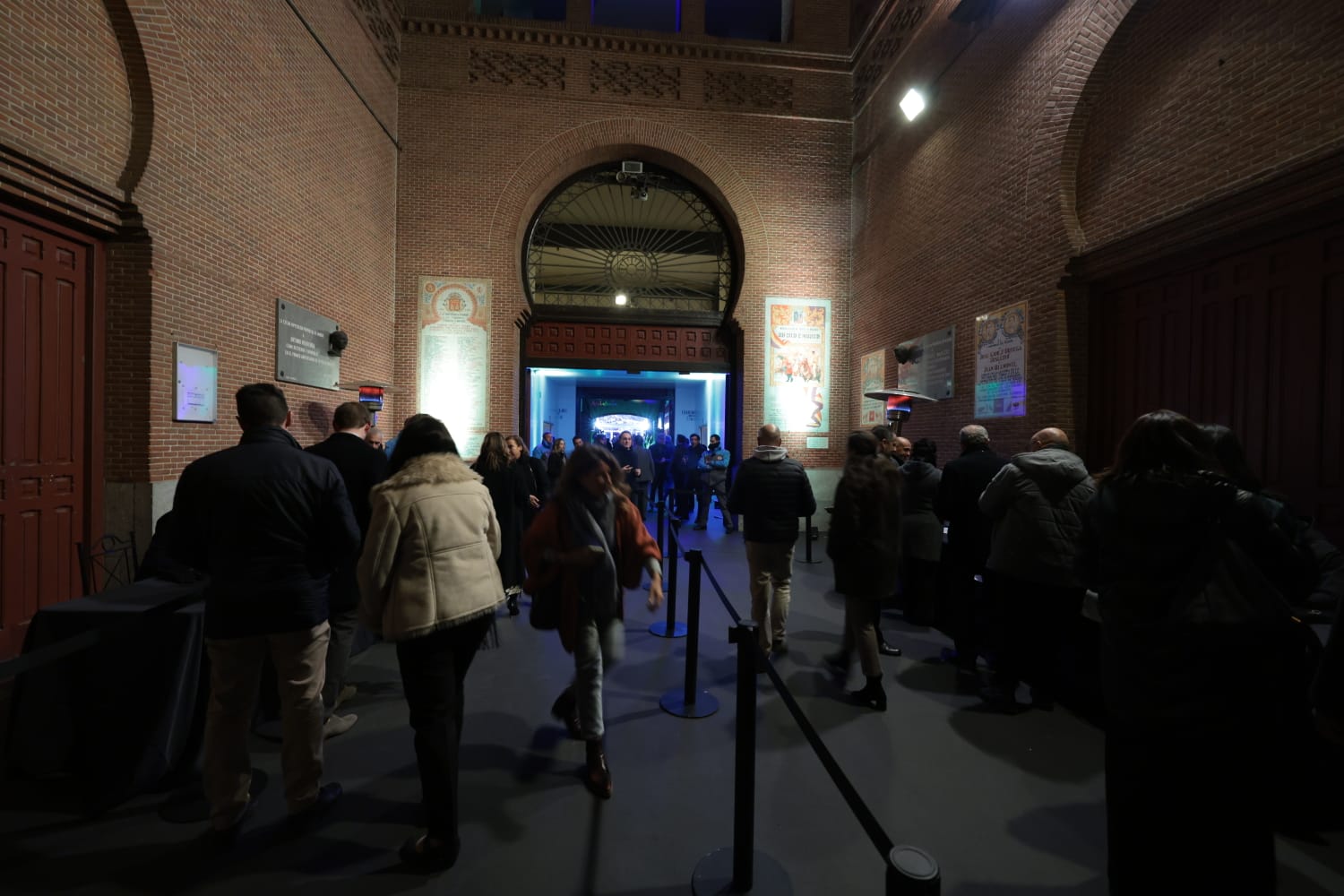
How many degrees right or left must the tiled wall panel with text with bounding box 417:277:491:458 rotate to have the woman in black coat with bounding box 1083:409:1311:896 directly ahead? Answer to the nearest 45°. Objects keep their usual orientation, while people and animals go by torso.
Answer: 0° — it already faces them

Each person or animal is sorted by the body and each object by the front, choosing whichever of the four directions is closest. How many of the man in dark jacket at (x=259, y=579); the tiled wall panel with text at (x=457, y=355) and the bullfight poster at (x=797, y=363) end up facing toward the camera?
2

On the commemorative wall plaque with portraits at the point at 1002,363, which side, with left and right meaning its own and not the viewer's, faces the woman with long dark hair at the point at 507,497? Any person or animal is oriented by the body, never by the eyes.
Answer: front

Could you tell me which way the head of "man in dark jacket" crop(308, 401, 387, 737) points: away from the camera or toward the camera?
away from the camera

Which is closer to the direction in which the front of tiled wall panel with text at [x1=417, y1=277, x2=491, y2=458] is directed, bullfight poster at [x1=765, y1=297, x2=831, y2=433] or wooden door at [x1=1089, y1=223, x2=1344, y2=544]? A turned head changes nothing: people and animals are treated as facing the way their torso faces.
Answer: the wooden door

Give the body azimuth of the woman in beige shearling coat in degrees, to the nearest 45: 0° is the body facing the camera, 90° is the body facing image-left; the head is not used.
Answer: approximately 135°

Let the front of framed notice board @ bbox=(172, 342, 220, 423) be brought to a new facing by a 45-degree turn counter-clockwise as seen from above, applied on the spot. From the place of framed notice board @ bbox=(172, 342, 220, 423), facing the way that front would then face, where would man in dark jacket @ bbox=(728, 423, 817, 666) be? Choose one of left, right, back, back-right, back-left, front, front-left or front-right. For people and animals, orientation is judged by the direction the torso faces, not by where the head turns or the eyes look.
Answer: front-right

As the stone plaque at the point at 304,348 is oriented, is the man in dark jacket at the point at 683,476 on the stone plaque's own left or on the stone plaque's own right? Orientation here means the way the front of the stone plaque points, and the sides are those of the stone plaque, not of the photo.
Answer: on the stone plaque's own left

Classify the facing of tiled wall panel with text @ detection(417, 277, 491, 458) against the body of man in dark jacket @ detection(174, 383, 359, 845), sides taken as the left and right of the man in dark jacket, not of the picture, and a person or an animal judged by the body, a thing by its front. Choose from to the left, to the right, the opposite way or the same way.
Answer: the opposite way

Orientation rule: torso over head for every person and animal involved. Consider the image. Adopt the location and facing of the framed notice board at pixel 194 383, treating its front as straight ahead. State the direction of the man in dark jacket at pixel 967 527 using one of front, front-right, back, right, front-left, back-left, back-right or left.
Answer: front

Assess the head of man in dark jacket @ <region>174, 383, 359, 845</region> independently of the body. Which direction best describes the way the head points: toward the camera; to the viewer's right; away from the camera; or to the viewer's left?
away from the camera

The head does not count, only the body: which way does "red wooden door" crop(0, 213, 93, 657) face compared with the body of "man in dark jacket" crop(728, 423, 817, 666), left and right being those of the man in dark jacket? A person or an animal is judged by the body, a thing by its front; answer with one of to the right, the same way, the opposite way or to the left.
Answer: to the right

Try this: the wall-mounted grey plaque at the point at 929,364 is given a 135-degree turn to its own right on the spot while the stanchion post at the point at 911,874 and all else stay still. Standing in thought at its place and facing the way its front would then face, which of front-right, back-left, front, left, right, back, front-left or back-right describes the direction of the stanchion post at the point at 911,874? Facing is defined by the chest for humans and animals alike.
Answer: back

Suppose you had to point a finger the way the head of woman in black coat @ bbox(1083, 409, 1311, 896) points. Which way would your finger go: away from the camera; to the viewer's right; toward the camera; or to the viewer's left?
away from the camera

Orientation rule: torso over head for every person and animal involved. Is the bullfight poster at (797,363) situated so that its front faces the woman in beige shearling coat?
yes

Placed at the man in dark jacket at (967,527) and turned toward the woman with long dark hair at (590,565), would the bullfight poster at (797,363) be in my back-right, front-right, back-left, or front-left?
back-right

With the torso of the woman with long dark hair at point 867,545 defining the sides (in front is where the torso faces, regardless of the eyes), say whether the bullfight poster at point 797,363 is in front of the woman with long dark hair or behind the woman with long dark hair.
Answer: in front

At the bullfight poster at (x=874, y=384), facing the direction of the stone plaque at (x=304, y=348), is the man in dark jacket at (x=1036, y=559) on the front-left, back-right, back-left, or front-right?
front-left

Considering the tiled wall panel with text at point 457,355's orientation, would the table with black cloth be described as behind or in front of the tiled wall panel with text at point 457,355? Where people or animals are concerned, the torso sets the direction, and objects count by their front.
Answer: in front

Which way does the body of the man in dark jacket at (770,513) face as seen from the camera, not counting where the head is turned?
away from the camera

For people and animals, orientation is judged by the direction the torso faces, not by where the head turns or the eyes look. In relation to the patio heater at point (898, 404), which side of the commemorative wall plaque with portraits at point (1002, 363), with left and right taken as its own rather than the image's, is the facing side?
right

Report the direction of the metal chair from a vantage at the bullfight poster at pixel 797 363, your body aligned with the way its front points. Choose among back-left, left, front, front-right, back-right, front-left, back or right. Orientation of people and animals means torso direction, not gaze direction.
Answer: front-right
